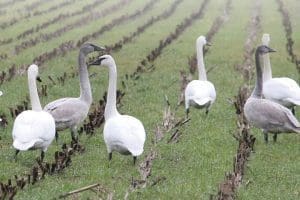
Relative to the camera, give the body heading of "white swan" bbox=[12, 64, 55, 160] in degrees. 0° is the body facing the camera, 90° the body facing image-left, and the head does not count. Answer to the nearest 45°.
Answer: approximately 225°

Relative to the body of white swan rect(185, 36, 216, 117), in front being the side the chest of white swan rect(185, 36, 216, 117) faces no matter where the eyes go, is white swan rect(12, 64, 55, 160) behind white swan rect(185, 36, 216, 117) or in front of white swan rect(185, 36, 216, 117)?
behind

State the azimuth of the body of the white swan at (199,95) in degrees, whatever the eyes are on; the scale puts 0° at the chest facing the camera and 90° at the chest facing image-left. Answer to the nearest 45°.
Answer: approximately 180°

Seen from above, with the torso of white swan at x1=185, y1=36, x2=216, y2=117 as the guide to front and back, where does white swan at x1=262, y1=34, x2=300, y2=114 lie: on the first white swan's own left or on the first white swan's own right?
on the first white swan's own right

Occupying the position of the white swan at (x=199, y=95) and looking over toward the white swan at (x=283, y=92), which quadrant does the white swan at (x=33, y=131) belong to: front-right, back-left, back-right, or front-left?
back-right

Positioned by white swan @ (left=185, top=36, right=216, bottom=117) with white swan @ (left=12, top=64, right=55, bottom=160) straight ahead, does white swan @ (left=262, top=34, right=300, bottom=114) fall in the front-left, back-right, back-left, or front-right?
back-left
